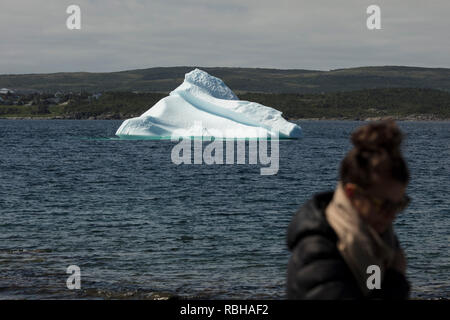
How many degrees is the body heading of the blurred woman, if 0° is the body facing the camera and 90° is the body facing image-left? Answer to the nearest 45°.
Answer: approximately 315°

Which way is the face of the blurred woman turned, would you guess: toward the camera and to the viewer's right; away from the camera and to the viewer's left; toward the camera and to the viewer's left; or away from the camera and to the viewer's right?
toward the camera and to the viewer's right
